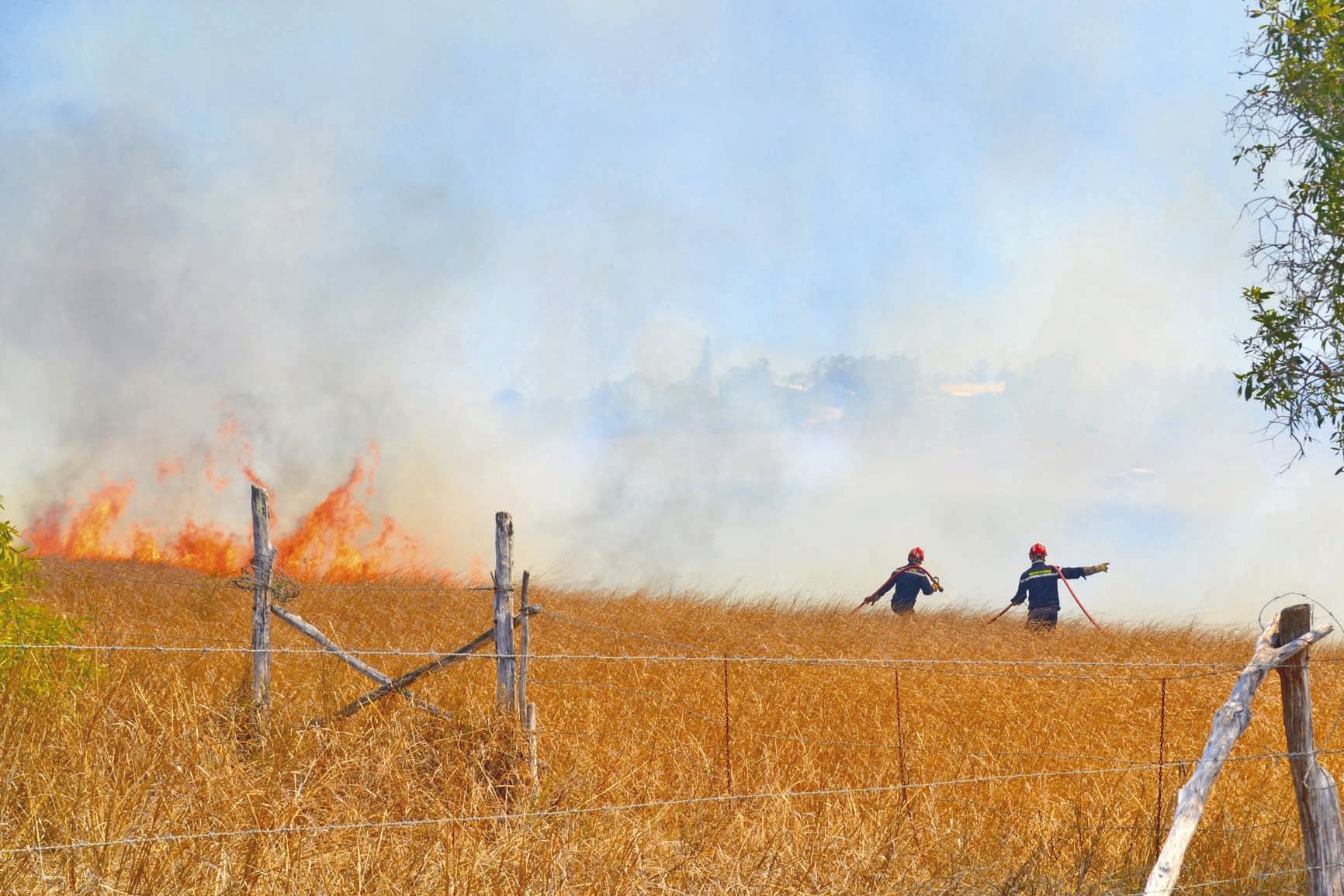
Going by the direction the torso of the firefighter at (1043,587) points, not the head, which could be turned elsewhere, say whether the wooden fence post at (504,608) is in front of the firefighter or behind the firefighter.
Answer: behind

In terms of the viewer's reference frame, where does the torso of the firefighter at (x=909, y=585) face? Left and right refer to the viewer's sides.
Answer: facing away from the viewer

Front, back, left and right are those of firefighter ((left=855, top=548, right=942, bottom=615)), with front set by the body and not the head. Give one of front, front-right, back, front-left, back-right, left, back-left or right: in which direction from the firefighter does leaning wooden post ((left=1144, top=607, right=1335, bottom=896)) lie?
back

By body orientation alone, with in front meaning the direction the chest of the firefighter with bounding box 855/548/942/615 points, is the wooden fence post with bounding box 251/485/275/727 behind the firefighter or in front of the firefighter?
behind

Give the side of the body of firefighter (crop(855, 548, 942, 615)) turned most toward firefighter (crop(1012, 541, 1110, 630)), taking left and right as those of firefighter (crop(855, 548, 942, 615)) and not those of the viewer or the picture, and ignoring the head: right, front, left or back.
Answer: right

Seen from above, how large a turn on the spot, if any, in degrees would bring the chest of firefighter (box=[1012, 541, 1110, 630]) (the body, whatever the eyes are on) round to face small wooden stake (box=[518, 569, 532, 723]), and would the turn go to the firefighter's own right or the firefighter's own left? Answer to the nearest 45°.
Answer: approximately 180°

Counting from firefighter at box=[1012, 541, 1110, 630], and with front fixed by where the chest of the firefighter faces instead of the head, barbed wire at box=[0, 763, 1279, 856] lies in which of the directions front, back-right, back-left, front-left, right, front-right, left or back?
back

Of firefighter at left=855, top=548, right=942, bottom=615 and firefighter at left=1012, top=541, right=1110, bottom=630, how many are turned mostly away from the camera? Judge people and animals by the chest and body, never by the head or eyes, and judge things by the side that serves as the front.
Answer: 2

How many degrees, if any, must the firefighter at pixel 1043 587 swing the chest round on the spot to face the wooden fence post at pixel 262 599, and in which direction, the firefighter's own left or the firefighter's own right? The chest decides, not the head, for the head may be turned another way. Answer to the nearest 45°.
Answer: approximately 180°

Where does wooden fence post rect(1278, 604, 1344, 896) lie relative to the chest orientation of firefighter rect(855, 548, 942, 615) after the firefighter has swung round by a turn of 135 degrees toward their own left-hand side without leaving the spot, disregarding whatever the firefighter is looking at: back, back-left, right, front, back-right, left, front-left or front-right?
front-left

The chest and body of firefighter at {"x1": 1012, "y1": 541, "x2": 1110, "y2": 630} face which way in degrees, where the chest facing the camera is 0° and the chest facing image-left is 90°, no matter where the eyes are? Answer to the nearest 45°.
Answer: approximately 180°
